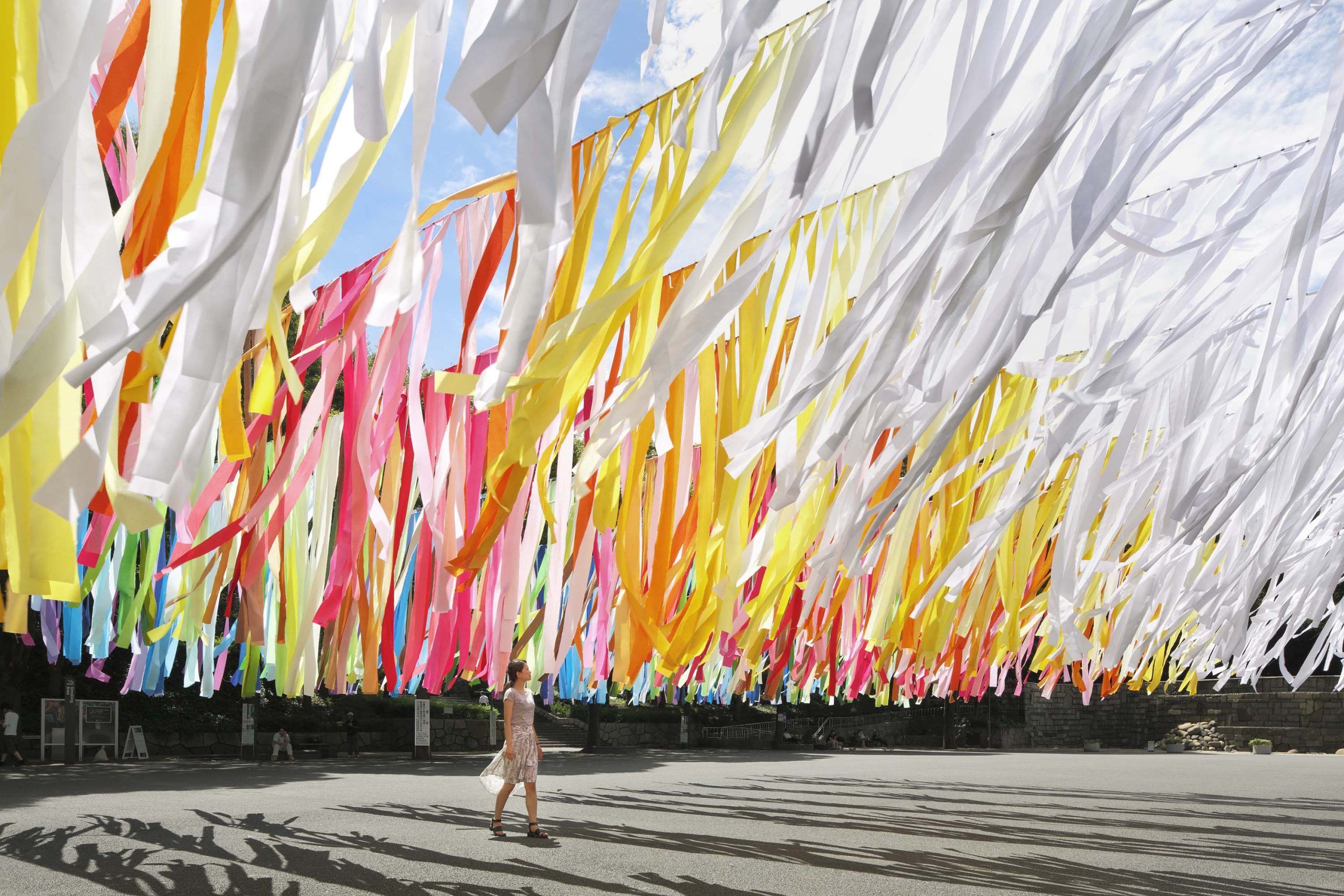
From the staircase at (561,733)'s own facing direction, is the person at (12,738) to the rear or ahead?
ahead

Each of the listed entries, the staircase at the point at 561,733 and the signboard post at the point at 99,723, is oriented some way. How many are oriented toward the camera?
2

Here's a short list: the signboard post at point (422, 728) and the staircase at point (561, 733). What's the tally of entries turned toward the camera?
2

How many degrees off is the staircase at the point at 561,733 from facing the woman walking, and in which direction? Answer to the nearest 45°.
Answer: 0° — it already faces them

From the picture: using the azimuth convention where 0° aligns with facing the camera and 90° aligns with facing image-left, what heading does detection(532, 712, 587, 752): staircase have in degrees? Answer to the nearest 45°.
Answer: approximately 0°

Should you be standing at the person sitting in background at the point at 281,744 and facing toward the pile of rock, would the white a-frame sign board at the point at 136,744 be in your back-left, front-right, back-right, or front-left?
back-left
